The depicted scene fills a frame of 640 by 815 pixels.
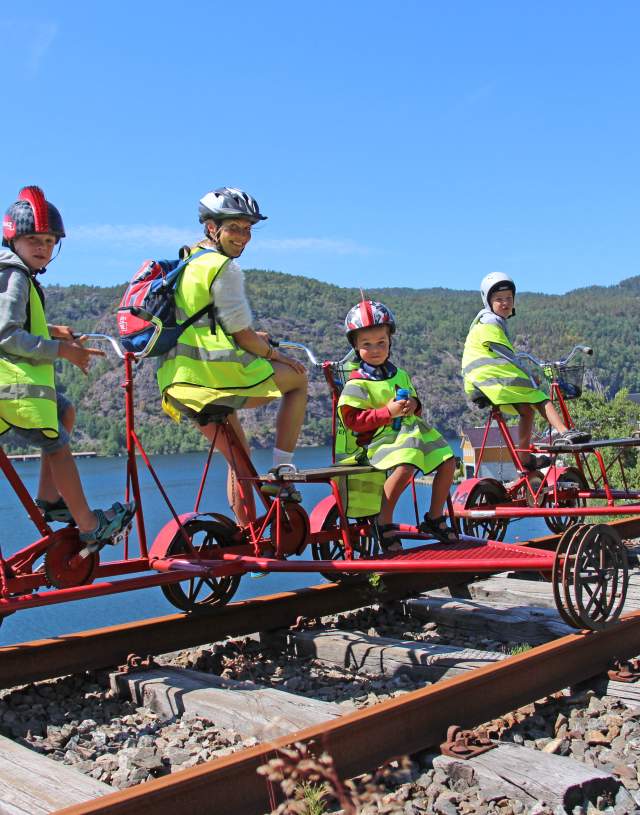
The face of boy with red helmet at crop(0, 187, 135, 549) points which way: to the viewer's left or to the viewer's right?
to the viewer's right

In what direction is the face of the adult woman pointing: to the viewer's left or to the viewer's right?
to the viewer's right

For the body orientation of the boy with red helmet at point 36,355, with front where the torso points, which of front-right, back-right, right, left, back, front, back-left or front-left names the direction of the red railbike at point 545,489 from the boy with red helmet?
front-left

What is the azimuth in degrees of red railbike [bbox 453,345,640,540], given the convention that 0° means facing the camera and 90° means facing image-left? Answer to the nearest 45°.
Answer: approximately 225°

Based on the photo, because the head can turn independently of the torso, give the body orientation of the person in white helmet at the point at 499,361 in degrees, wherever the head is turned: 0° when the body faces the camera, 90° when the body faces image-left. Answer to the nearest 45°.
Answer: approximately 270°

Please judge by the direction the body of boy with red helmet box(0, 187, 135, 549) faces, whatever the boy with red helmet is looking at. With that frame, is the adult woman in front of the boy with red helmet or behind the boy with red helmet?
in front

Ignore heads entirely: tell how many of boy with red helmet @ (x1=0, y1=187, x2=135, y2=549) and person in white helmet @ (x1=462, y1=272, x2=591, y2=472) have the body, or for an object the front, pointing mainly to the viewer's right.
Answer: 2

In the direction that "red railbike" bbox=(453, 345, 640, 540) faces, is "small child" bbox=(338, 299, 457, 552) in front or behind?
behind

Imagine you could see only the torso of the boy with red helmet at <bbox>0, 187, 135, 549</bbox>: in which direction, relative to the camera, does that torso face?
to the viewer's right
